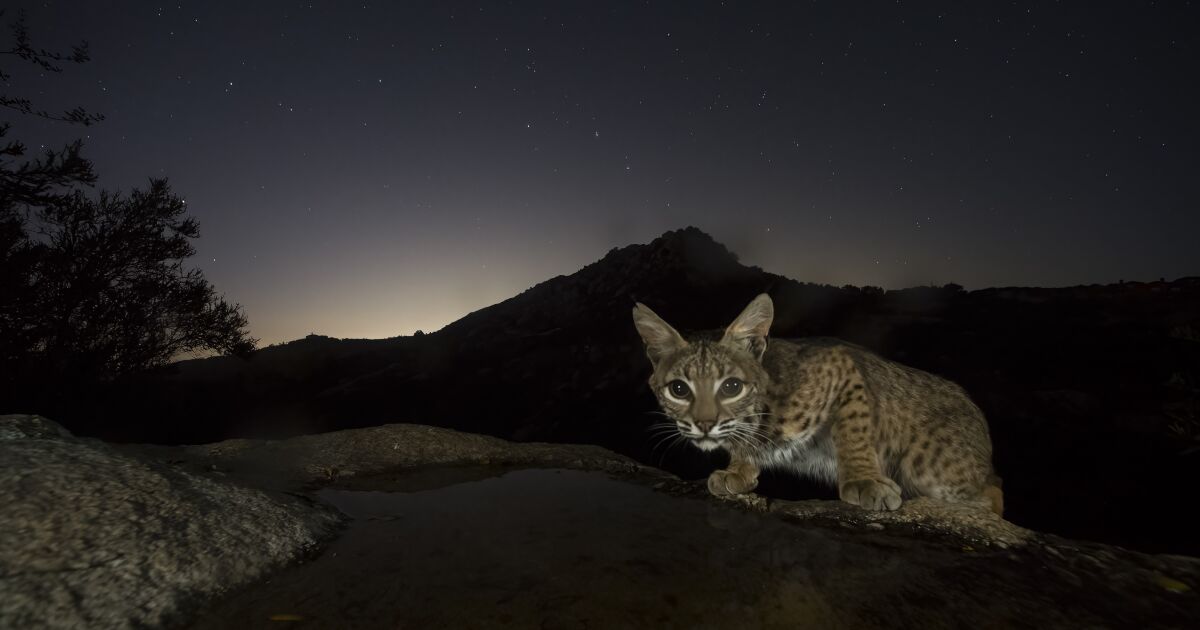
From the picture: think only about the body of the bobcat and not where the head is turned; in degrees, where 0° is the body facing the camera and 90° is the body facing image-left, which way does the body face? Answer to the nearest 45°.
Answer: approximately 45°
